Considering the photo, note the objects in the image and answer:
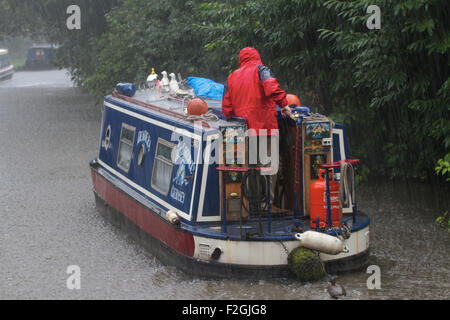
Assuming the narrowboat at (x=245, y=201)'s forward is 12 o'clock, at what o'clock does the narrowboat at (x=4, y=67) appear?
the narrowboat at (x=4, y=67) is roughly at 1 o'clock from the narrowboat at (x=245, y=201).

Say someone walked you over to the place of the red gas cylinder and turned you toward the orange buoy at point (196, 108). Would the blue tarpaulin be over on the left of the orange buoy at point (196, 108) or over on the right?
right

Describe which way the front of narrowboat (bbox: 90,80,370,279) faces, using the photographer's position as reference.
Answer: facing away from the viewer and to the left of the viewer
